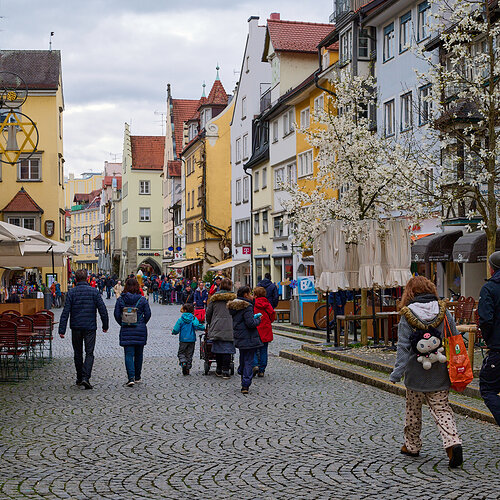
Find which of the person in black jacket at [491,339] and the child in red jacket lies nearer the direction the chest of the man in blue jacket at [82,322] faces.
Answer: the child in red jacket

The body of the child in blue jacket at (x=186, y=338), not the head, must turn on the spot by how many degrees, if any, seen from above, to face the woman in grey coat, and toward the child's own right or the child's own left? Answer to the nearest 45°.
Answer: approximately 135° to the child's own right

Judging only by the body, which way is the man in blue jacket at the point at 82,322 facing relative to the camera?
away from the camera

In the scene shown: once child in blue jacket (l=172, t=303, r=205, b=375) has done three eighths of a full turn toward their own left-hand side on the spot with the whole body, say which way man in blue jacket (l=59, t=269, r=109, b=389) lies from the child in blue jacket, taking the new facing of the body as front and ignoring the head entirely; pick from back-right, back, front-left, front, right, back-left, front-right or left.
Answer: front

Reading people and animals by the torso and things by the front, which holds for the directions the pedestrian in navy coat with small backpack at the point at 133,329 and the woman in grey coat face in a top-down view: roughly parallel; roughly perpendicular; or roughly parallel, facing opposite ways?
roughly parallel

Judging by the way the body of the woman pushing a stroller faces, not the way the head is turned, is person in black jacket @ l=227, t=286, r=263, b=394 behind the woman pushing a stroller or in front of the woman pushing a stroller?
behind

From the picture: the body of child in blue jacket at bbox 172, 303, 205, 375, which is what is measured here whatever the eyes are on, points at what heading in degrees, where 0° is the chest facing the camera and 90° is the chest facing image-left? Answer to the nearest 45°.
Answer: approximately 180°

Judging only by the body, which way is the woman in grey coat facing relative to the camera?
away from the camera

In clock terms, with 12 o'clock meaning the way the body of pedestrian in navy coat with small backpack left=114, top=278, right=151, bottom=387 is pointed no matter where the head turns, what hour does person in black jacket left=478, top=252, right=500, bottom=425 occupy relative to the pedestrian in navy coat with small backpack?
The person in black jacket is roughly at 5 o'clock from the pedestrian in navy coat with small backpack.

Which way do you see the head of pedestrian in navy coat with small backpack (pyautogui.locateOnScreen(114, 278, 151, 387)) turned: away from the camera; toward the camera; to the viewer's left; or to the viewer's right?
away from the camera

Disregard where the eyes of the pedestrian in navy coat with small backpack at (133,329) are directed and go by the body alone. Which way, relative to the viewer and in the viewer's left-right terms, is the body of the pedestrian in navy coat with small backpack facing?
facing away from the viewer

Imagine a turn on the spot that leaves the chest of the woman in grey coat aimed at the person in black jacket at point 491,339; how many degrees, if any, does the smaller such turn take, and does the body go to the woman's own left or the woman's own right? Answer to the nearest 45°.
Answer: approximately 180°

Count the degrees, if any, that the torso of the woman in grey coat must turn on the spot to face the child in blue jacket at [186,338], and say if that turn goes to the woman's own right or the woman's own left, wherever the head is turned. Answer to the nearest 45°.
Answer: approximately 45° to the woman's own left

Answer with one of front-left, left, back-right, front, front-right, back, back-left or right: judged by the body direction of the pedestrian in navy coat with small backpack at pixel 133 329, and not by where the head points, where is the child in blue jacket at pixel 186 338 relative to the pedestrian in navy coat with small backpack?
front-right

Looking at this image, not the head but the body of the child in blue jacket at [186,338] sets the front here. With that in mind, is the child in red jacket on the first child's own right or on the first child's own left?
on the first child's own right
